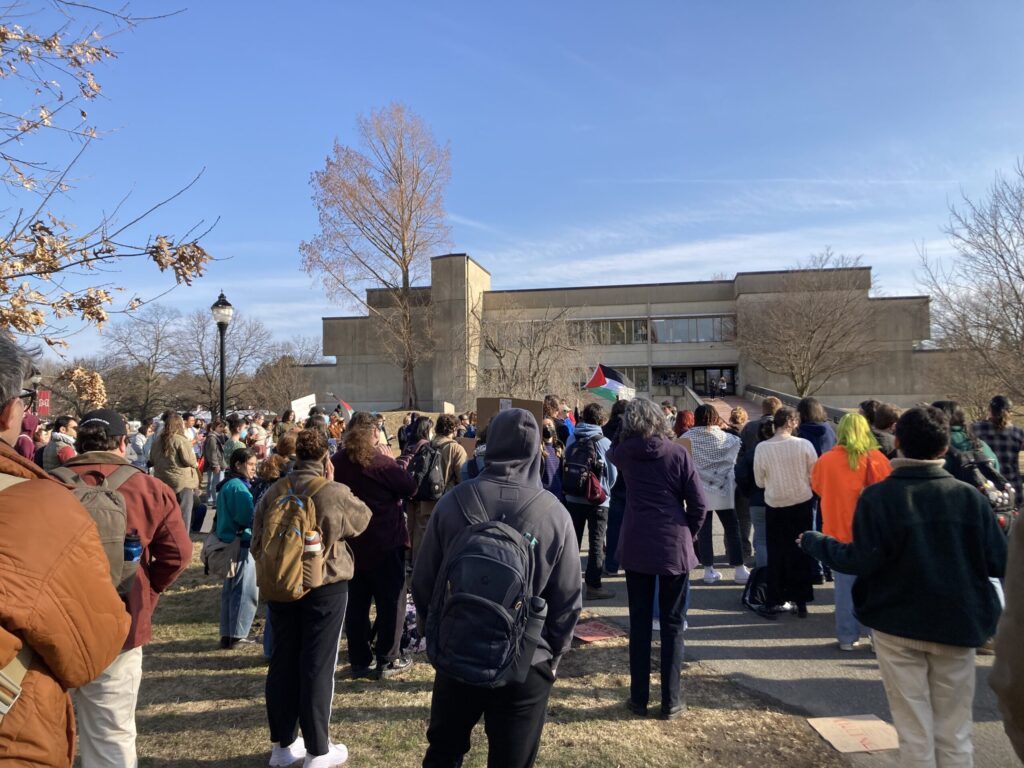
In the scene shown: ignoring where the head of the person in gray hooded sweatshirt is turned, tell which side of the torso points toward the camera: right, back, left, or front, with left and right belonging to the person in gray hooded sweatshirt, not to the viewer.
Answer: back

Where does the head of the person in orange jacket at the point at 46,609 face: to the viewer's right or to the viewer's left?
to the viewer's right

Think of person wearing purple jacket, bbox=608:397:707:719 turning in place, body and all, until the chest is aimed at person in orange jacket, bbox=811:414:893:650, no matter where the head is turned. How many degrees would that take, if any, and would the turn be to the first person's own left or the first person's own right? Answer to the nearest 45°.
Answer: approximately 45° to the first person's own right

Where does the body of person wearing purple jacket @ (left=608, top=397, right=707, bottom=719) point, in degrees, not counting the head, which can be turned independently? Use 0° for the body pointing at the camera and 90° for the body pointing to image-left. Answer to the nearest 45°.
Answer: approximately 180°

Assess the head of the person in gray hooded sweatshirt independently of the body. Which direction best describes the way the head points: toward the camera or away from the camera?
away from the camera

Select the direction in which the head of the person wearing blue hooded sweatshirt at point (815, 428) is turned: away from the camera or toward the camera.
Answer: away from the camera

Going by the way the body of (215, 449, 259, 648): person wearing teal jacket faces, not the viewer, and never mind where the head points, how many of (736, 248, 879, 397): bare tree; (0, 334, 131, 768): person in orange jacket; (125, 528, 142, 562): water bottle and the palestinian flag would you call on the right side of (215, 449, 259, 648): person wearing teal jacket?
2
